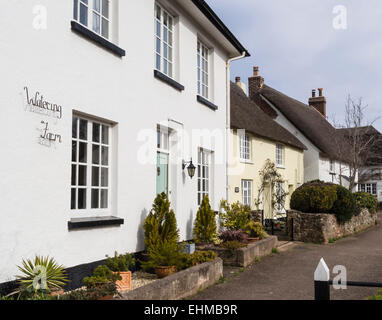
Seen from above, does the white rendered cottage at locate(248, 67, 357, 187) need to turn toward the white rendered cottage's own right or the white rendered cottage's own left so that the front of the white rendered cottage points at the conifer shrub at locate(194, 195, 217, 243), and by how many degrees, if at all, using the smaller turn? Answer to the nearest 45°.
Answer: approximately 45° to the white rendered cottage's own right

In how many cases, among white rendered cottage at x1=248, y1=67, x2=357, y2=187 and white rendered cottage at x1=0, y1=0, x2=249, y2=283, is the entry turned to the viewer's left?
0

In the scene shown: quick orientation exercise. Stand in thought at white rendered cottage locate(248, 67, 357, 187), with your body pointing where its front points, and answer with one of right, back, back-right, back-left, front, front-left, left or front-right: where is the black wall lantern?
front-right

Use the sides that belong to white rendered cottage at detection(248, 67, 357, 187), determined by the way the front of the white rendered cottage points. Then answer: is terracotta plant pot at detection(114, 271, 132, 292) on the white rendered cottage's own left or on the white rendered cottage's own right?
on the white rendered cottage's own right

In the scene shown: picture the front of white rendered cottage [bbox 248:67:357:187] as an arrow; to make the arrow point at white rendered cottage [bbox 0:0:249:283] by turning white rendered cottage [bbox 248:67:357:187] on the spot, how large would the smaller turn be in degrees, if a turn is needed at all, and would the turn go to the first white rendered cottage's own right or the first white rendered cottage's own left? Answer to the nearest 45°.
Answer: approximately 45° to the first white rendered cottage's own right

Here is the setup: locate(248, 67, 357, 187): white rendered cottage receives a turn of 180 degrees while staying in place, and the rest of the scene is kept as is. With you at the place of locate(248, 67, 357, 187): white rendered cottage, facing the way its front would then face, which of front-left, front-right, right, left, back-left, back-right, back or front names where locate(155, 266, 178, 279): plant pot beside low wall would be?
back-left

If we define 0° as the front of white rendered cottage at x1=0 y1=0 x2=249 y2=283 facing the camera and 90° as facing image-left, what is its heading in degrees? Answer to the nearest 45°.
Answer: approximately 315°

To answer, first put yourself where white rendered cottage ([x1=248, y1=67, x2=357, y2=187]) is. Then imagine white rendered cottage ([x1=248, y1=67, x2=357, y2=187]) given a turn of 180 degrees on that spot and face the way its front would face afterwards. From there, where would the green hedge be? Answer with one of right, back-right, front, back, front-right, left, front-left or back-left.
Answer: back-left

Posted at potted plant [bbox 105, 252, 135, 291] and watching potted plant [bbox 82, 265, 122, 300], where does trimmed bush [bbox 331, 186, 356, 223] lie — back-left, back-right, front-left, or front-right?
back-left

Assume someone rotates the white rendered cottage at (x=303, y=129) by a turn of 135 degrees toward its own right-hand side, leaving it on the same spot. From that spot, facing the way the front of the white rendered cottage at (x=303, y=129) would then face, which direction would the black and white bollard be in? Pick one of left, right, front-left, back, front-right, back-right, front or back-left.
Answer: left

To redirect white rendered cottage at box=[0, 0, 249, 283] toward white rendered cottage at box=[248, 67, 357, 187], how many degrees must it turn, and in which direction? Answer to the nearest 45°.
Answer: approximately 90° to its left

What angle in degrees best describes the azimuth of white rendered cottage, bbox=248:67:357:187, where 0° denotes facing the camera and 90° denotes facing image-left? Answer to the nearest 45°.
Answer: approximately 315°
